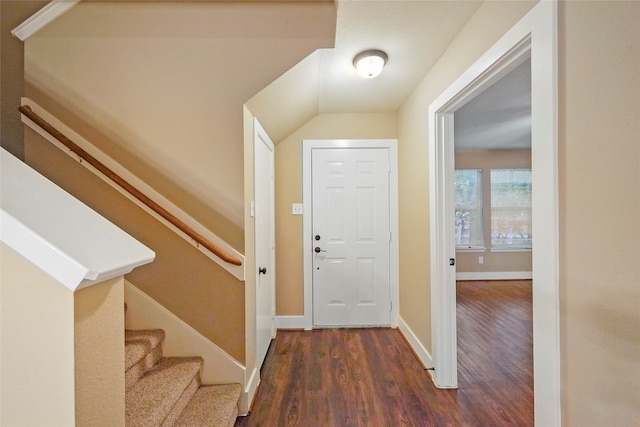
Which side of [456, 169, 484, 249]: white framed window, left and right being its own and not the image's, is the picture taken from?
front

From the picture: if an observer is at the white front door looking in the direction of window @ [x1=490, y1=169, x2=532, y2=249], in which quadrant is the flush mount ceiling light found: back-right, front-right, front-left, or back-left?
back-right

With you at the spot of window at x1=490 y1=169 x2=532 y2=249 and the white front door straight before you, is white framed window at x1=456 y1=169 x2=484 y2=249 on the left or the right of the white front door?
right

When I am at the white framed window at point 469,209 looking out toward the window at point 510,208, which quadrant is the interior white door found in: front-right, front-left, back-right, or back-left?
back-right

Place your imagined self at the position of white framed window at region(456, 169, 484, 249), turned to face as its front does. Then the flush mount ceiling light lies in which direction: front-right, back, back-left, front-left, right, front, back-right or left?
front

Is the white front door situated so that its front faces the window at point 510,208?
no

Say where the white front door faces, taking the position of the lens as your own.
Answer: facing the viewer

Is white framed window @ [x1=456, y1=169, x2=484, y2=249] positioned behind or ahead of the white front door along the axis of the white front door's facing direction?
behind

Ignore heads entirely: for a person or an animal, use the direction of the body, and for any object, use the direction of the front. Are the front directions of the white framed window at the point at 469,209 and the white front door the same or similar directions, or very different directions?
same or similar directions

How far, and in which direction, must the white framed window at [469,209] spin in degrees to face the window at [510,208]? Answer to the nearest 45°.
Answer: approximately 135° to its left

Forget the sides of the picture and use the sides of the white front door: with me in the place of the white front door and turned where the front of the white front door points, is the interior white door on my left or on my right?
on my right

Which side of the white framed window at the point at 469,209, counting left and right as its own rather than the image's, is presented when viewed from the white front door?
front

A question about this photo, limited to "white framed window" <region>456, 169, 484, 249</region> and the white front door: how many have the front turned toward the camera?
2
